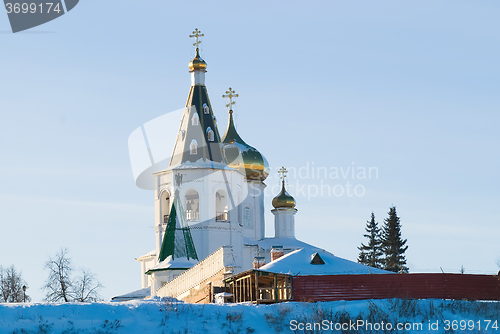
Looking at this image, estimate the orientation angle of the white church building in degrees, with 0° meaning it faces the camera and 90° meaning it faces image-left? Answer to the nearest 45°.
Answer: approximately 45°
